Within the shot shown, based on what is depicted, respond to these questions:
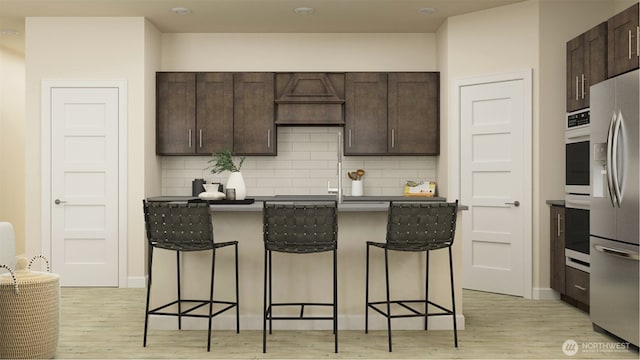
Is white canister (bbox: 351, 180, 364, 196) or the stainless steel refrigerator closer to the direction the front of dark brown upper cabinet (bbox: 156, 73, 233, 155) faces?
the stainless steel refrigerator

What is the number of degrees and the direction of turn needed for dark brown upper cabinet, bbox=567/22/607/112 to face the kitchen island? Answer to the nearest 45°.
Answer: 0° — it already faces it

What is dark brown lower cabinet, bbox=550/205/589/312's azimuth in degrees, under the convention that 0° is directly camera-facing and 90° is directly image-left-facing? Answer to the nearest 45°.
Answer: approximately 45°

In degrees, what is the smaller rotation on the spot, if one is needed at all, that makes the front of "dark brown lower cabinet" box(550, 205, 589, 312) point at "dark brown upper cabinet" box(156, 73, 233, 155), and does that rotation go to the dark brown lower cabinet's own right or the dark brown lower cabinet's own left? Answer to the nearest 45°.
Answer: approximately 45° to the dark brown lower cabinet's own right

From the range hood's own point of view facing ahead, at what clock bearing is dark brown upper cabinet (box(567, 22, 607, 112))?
The dark brown upper cabinet is roughly at 10 o'clock from the range hood.

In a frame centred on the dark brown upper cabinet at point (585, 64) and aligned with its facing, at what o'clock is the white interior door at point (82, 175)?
The white interior door is roughly at 1 o'clock from the dark brown upper cabinet.

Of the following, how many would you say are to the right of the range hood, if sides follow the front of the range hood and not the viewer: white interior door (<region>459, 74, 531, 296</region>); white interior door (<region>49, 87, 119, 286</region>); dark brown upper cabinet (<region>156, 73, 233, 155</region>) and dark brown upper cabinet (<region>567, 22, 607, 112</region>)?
2

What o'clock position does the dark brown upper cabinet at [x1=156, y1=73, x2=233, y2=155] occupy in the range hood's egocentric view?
The dark brown upper cabinet is roughly at 3 o'clock from the range hood.

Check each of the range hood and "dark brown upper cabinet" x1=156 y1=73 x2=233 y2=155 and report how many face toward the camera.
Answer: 2

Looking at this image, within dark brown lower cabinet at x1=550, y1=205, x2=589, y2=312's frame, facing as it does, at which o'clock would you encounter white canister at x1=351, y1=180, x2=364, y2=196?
The white canister is roughly at 2 o'clock from the dark brown lower cabinet.

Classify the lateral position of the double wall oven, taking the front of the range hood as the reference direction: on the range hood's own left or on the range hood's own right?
on the range hood's own left

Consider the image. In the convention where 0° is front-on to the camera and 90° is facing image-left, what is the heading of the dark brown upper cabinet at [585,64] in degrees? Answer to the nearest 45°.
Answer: approximately 45°

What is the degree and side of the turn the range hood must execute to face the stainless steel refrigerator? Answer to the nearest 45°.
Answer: approximately 45° to its left
